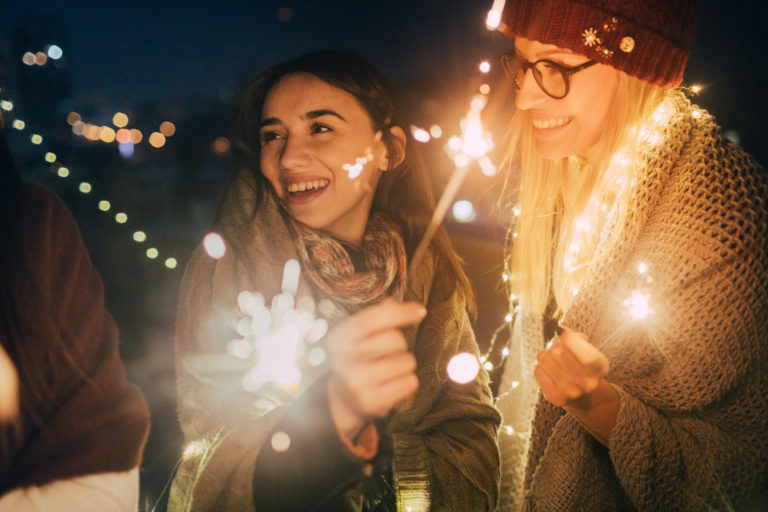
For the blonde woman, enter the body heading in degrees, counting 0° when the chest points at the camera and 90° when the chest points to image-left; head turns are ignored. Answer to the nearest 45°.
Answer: approximately 45°
